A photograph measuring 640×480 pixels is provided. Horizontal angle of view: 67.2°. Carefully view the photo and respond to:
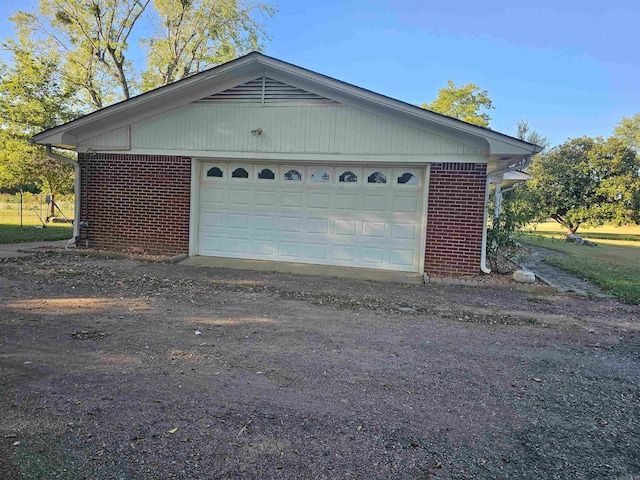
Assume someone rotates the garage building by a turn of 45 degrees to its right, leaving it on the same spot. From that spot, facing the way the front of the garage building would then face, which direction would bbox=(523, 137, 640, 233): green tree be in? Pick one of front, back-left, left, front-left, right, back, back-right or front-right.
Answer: back

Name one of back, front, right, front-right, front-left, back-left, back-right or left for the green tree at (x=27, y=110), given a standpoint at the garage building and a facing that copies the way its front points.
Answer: back-right

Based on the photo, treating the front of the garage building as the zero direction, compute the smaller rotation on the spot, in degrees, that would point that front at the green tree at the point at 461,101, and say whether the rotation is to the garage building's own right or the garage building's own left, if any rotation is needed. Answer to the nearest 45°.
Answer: approximately 135° to the garage building's own left

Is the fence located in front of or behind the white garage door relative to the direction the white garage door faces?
behind

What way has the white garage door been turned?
toward the camera

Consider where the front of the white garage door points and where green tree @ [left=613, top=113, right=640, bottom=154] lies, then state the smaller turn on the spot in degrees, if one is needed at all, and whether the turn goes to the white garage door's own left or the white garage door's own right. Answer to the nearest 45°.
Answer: approximately 135° to the white garage door's own left

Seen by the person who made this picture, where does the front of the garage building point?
facing the viewer

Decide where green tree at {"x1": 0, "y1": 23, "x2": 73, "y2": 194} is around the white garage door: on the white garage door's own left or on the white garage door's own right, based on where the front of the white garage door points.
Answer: on the white garage door's own right

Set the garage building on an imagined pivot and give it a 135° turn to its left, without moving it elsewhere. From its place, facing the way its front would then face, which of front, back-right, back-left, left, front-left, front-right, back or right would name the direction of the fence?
left
